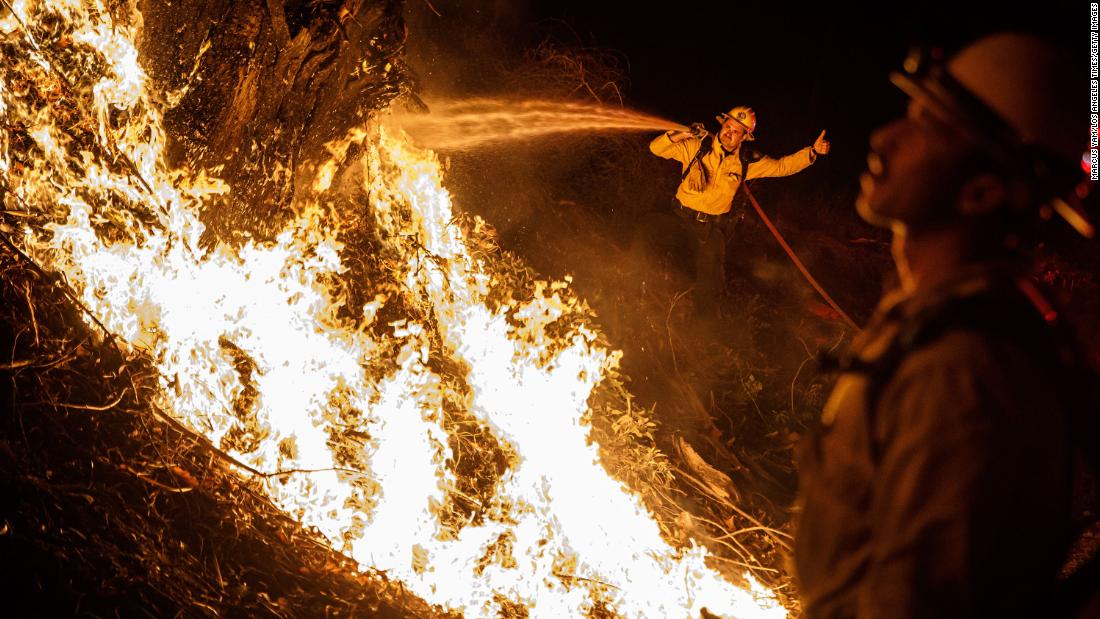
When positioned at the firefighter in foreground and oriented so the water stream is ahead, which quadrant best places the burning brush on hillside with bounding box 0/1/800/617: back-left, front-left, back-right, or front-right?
front-left

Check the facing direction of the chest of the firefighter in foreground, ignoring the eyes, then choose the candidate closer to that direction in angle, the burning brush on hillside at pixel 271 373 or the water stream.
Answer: the burning brush on hillside

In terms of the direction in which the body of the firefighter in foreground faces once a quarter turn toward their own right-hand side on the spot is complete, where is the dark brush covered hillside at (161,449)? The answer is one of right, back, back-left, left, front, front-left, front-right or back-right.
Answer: left

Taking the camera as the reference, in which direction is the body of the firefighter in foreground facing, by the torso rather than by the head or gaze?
to the viewer's left

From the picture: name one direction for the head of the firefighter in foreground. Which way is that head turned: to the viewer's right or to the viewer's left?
to the viewer's left

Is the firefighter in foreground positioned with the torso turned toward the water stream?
no
